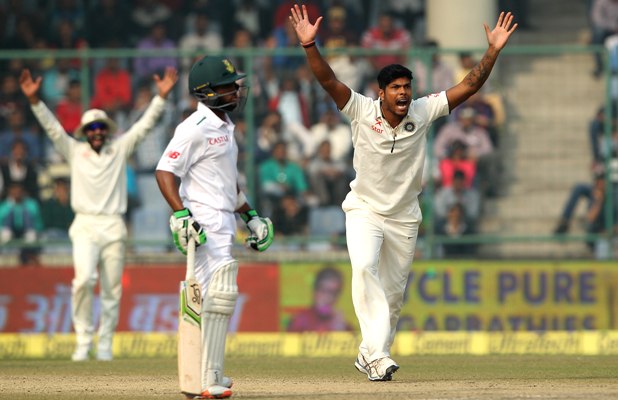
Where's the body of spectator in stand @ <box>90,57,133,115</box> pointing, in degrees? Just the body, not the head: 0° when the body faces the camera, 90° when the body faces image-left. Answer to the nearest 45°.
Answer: approximately 0°

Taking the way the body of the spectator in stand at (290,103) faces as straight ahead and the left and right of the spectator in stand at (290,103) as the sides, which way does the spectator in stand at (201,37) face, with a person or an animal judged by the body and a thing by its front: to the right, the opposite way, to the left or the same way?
the same way

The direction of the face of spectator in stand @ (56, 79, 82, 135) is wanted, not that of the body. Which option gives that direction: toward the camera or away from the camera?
toward the camera

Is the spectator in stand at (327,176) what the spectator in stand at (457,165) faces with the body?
no

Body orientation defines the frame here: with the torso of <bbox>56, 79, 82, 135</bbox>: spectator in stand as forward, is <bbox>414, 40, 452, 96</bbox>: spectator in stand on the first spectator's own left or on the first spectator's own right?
on the first spectator's own left

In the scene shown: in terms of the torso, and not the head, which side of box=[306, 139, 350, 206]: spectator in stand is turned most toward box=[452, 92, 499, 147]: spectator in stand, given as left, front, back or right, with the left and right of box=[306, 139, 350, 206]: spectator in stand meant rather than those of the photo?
left

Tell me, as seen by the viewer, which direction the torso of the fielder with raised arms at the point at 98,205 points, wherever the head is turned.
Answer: toward the camera

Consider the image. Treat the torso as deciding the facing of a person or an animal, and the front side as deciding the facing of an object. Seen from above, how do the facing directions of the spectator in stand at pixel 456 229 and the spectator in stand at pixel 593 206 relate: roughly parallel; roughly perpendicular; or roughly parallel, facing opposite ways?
roughly perpendicular

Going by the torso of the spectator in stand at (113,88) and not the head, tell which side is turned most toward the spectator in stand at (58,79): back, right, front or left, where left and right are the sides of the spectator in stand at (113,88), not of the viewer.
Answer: right

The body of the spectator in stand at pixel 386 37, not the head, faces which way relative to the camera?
toward the camera

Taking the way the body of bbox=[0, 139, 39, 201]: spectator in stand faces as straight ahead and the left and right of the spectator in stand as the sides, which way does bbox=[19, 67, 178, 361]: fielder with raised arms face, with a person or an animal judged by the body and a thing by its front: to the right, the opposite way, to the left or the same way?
the same way

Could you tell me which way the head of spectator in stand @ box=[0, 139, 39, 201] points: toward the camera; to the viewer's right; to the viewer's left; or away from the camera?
toward the camera

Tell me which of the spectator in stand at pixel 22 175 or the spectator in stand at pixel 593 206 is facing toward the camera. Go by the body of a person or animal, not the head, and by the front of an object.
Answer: the spectator in stand at pixel 22 175

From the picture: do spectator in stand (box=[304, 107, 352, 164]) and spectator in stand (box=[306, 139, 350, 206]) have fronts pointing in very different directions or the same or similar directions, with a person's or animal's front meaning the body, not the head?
same or similar directions

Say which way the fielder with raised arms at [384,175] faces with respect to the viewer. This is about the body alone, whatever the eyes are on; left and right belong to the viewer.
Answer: facing the viewer

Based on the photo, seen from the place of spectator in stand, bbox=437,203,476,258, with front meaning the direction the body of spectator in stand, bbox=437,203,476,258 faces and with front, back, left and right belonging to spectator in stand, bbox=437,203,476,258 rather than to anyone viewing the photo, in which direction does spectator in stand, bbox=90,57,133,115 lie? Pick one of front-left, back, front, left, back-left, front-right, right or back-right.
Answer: right
